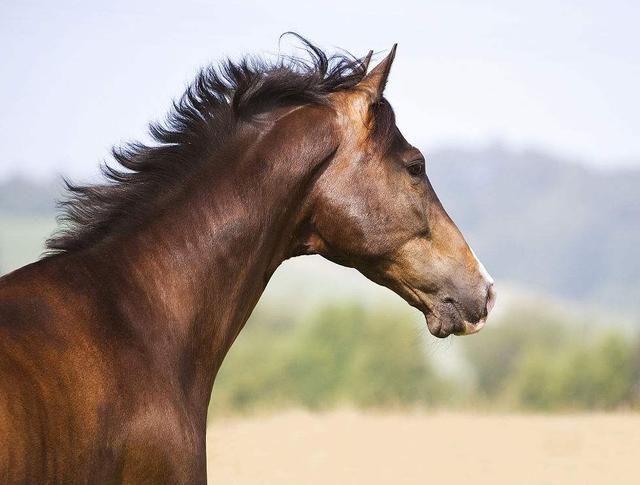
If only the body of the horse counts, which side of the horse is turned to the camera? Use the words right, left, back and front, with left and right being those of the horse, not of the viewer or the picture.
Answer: right
